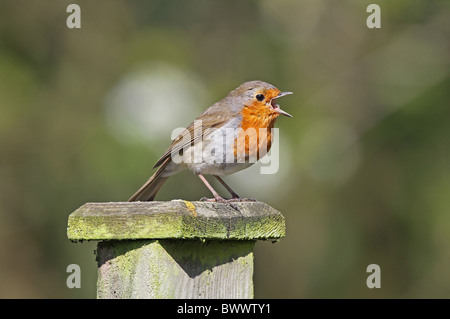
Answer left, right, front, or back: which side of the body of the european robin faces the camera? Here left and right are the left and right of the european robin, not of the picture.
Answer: right
